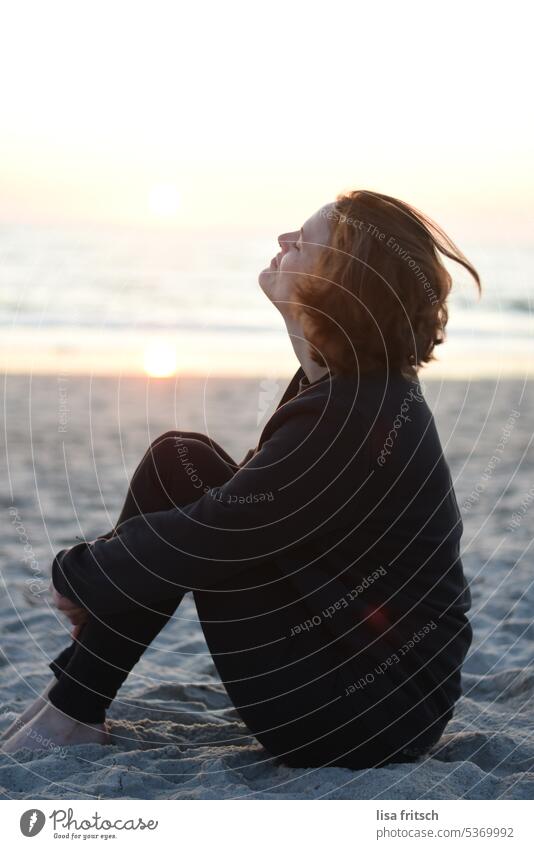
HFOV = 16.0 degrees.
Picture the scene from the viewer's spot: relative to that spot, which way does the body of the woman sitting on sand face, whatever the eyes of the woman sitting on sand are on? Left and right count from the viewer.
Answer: facing to the left of the viewer

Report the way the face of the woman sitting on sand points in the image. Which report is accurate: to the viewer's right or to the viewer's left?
to the viewer's left
